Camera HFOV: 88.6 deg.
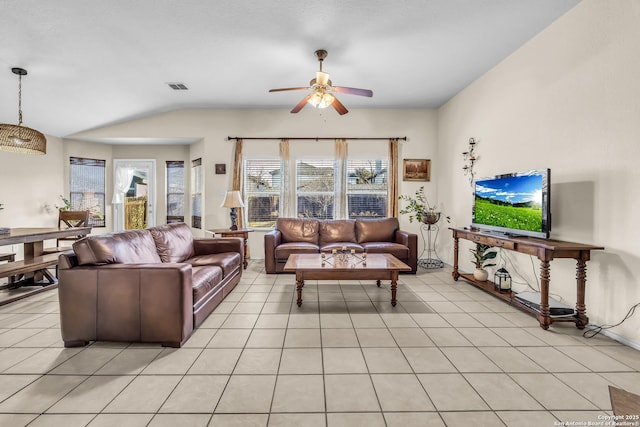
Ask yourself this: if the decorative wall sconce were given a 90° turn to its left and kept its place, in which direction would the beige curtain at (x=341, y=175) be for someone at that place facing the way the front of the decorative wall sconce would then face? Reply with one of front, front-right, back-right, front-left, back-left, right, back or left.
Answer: back-right

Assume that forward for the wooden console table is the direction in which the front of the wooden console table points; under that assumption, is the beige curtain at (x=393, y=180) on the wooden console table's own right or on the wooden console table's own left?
on the wooden console table's own right

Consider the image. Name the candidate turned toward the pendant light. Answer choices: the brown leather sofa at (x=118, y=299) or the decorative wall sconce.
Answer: the decorative wall sconce

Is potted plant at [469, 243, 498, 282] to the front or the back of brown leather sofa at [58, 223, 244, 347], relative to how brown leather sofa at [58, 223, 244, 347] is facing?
to the front

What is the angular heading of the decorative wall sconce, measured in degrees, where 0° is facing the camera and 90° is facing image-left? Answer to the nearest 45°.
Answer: approximately 45°

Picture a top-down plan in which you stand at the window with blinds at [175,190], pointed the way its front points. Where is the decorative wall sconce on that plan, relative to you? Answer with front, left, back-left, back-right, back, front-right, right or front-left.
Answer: front-left

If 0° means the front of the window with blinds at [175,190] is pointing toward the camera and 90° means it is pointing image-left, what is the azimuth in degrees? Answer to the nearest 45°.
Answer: approximately 0°

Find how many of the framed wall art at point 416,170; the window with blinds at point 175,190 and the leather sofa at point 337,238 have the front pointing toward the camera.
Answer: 3

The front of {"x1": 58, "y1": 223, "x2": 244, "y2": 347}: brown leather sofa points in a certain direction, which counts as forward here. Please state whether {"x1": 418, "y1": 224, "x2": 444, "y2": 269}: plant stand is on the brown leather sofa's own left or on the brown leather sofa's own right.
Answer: on the brown leather sofa's own left

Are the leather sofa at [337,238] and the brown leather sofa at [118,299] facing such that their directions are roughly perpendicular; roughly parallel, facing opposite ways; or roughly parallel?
roughly perpendicular

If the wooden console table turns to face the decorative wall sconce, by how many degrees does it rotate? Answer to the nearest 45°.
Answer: approximately 90° to its right

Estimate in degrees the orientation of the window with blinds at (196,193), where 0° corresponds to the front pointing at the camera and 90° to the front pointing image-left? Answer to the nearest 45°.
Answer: approximately 45°

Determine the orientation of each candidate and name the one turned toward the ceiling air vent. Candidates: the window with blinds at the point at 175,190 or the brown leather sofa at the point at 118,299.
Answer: the window with blinds
